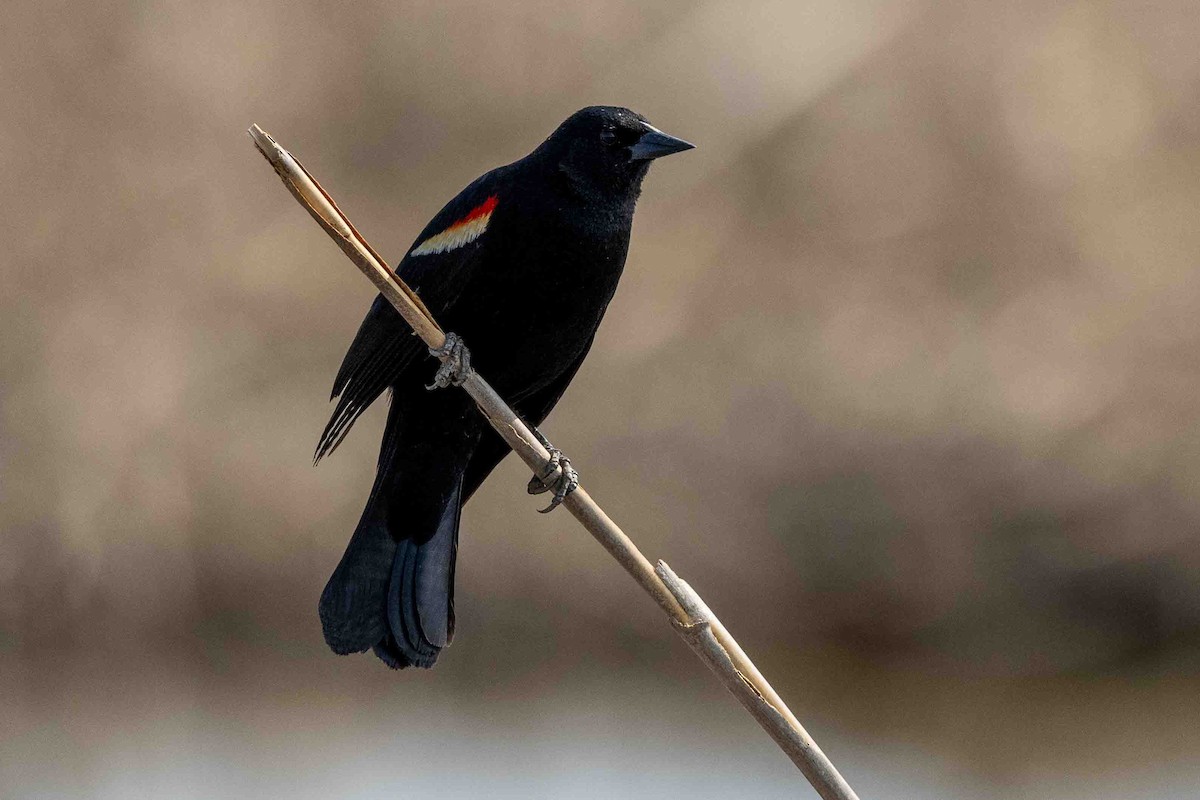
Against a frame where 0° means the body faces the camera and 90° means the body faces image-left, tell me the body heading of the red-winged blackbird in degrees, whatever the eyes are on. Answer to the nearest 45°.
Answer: approximately 315°
